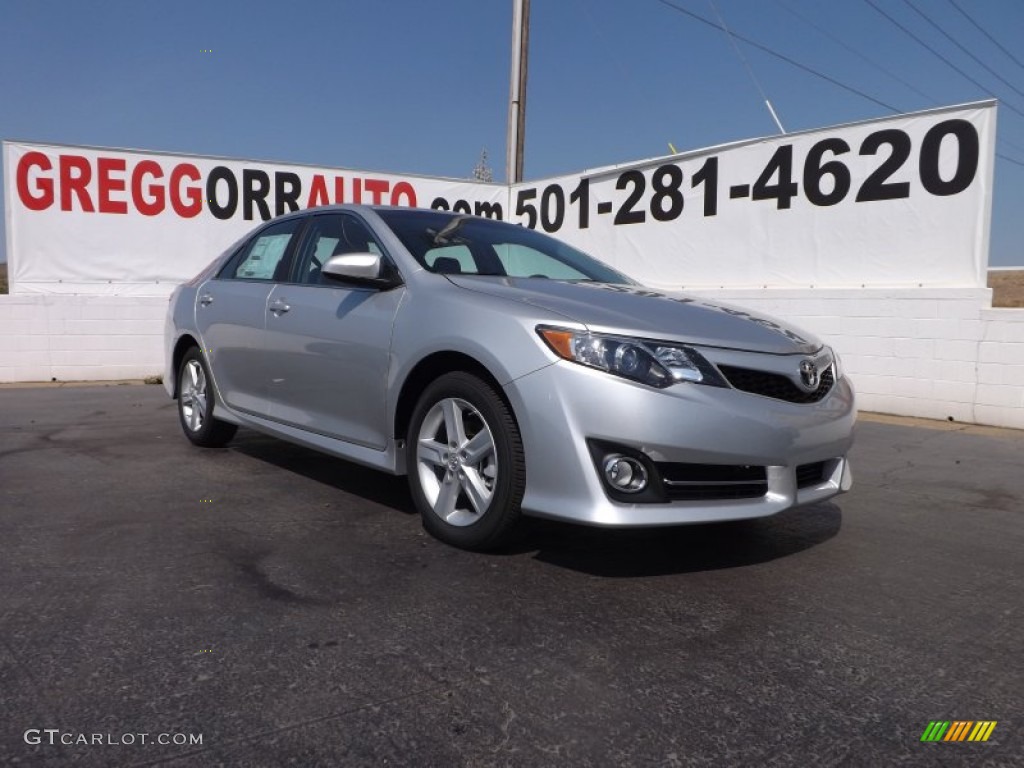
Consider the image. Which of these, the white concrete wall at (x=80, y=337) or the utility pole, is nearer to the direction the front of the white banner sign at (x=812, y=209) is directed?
the white concrete wall

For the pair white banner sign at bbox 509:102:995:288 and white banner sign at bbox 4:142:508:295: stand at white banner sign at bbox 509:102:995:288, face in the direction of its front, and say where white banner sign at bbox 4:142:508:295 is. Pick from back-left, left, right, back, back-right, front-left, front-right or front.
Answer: front-right

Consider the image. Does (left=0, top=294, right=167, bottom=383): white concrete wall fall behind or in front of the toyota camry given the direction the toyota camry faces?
behind

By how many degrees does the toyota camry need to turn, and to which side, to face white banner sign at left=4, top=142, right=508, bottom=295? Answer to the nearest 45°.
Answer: approximately 180°

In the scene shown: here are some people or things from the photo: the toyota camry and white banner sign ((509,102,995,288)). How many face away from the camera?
0

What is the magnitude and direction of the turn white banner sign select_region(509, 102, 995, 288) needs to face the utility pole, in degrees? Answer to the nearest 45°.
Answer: approximately 90° to its right

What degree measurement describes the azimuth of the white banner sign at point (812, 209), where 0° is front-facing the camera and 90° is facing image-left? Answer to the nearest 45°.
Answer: approximately 45°

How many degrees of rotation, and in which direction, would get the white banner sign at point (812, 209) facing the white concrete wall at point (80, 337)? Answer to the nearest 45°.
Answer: approximately 45° to its right
